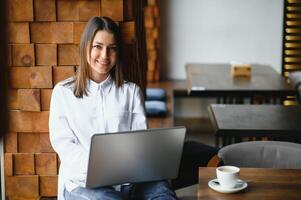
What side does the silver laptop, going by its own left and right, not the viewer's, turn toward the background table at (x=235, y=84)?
front

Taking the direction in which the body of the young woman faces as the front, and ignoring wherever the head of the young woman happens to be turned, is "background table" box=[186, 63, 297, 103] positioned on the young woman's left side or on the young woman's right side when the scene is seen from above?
on the young woman's left side

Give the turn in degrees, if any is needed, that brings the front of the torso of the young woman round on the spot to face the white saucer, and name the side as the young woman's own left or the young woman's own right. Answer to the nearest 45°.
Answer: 0° — they already face it

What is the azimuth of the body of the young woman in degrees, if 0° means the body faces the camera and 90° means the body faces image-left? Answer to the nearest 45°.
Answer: approximately 315°

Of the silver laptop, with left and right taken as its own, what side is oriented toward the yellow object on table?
front

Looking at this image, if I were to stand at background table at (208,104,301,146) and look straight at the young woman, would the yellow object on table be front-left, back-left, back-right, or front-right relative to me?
back-right

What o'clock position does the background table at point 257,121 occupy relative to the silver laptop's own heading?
The background table is roughly at 1 o'clock from the silver laptop.

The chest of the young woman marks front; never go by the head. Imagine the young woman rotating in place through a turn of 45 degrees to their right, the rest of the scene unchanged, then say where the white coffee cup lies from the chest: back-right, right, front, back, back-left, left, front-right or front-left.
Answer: front-left

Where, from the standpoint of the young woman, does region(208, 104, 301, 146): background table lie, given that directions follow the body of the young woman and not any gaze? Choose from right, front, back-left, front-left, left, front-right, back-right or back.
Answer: left

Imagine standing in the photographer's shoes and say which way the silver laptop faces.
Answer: facing away from the viewer
